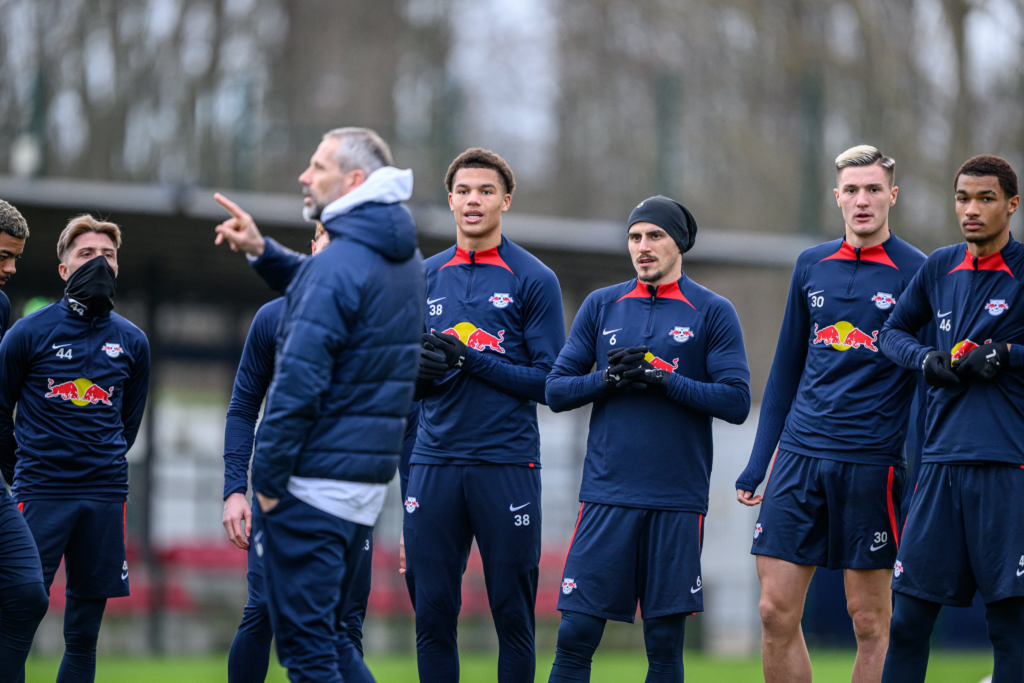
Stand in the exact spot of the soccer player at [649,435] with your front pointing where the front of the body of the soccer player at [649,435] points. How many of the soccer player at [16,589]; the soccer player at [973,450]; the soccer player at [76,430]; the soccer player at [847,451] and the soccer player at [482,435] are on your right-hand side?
3

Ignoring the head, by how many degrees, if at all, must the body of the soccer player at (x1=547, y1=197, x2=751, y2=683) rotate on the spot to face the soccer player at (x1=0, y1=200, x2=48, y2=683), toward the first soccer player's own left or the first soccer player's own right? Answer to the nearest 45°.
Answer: approximately 90° to the first soccer player's own right

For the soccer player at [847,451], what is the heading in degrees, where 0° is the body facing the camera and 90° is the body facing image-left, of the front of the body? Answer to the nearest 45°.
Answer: approximately 0°

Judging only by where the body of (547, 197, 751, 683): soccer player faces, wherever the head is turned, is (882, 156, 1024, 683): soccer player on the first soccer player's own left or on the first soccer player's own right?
on the first soccer player's own left

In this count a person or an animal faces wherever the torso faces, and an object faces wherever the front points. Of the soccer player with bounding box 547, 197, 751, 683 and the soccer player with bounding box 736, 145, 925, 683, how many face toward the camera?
2

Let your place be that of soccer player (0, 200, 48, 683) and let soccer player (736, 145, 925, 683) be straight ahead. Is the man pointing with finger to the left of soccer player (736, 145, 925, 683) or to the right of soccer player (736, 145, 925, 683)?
right

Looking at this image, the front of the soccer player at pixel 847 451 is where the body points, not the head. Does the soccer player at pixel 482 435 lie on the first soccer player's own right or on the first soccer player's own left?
on the first soccer player's own right

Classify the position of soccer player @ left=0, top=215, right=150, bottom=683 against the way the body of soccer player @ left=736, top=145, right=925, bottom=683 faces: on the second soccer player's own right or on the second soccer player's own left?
on the second soccer player's own right

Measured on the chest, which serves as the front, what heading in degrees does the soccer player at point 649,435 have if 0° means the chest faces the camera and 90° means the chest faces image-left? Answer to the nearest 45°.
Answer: approximately 0°

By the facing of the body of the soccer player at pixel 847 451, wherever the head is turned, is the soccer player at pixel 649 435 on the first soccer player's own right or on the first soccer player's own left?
on the first soccer player's own right

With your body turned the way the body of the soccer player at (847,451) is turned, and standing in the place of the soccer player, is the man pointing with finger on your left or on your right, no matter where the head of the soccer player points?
on your right
